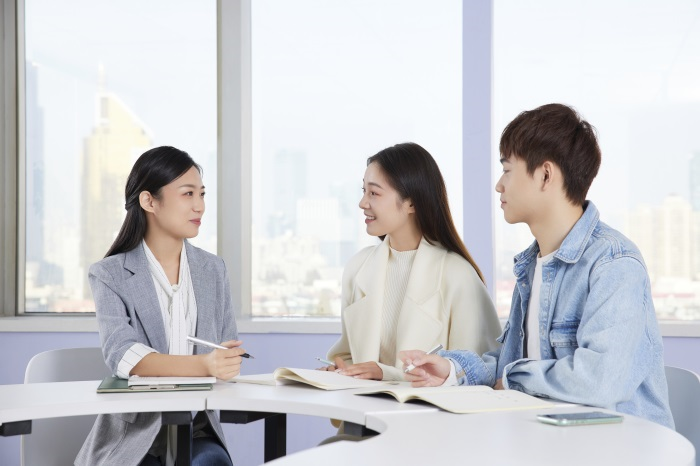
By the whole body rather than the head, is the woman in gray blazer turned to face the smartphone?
yes

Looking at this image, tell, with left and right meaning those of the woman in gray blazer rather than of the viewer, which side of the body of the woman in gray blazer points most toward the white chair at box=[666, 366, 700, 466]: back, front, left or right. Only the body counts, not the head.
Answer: front

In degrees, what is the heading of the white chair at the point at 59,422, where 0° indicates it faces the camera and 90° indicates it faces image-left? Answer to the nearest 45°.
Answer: approximately 315°

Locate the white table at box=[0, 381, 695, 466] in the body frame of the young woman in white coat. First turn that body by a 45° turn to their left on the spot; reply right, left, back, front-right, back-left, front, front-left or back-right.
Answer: front

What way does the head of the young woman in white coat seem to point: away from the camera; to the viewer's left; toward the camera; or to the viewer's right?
to the viewer's left

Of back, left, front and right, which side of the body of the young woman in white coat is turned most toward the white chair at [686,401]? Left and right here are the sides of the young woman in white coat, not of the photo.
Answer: left

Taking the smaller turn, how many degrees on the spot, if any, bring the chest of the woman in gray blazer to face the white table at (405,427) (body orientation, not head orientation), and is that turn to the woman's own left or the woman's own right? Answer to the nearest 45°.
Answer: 0° — they already face it

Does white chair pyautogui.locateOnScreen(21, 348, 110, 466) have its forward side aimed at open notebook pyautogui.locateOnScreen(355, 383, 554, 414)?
yes

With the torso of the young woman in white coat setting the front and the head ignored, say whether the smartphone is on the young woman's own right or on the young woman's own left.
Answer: on the young woman's own left

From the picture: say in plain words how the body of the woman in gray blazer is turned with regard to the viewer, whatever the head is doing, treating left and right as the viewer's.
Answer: facing the viewer and to the right of the viewer

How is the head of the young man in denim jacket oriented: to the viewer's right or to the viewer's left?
to the viewer's left

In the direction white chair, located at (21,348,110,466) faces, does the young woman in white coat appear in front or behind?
in front
